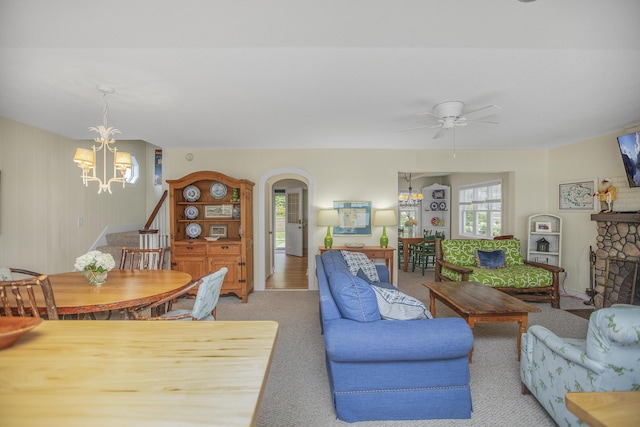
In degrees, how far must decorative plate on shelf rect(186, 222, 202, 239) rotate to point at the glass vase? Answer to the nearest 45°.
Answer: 0° — it already faces it

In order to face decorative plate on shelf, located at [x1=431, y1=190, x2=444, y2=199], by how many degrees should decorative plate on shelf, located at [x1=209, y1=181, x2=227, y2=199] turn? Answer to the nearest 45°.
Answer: approximately 90° to its left

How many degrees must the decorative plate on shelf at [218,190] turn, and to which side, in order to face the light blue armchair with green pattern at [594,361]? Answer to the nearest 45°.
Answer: approximately 45° to its left

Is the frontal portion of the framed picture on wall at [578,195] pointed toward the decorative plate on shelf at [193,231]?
yes

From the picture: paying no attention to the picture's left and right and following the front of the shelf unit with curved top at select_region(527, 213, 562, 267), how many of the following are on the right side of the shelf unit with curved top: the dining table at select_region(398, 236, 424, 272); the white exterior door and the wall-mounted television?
2

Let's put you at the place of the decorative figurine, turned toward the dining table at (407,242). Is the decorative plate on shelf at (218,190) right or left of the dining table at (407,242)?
left

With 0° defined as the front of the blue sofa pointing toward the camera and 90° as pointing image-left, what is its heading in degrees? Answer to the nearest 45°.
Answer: approximately 270°

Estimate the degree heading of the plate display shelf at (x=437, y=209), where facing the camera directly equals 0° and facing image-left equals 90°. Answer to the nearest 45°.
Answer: approximately 0°
